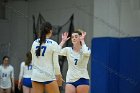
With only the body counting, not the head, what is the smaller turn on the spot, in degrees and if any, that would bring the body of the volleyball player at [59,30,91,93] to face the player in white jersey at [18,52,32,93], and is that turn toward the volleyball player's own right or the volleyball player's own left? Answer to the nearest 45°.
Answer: approximately 135° to the volleyball player's own right

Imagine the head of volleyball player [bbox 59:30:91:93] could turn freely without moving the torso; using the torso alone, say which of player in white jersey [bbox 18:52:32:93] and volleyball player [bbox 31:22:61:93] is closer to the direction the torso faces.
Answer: the volleyball player

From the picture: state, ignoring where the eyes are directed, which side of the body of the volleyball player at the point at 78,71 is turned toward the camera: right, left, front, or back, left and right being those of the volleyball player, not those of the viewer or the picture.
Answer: front

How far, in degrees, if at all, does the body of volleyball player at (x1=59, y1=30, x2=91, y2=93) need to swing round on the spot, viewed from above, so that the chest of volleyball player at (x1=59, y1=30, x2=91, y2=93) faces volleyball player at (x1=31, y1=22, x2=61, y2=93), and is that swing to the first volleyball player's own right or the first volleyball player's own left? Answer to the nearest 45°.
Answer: approximately 45° to the first volleyball player's own right

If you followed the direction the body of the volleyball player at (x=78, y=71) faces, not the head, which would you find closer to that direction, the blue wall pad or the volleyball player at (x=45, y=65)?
the volleyball player

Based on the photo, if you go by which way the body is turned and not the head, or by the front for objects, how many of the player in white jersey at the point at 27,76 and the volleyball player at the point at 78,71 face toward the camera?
1

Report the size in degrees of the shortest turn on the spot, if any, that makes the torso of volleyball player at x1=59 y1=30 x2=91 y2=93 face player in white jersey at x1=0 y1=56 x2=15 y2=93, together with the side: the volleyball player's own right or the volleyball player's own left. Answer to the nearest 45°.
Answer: approximately 135° to the volleyball player's own right

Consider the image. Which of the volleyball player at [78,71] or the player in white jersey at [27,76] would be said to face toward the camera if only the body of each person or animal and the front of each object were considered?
the volleyball player

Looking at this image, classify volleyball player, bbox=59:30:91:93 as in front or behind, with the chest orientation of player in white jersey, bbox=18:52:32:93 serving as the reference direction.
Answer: behind
